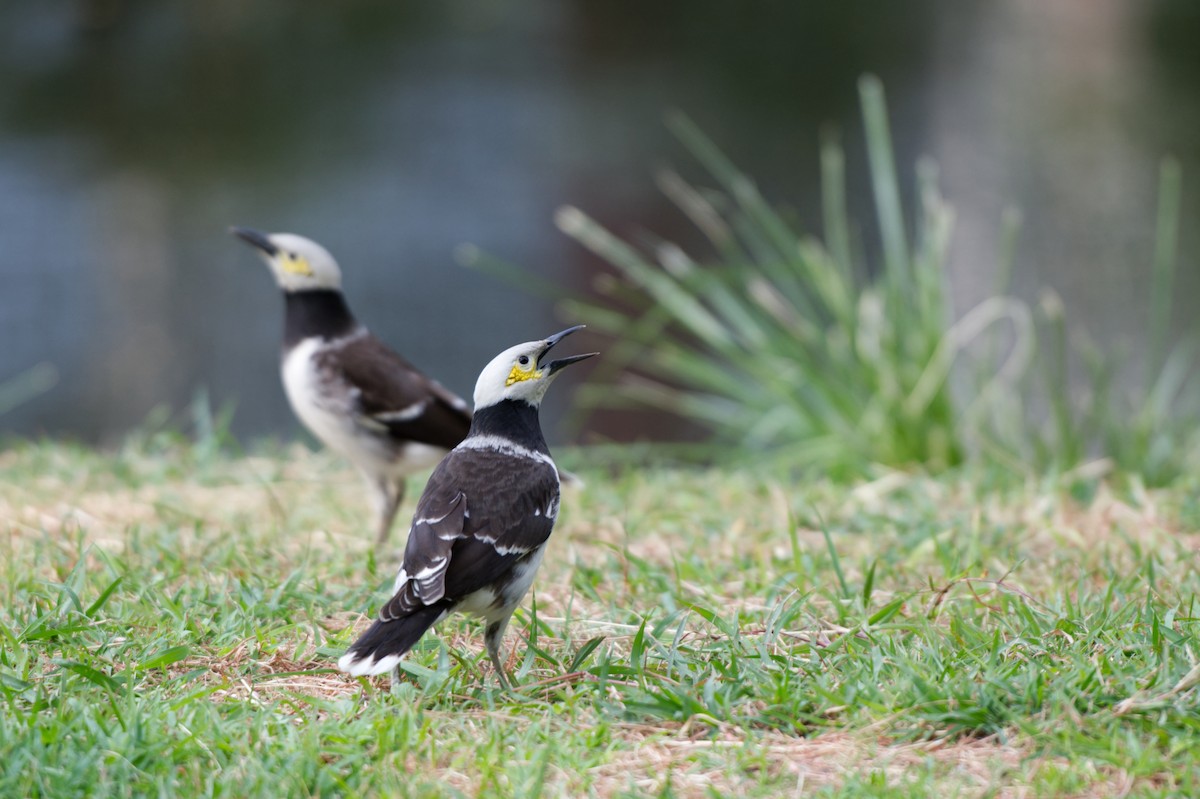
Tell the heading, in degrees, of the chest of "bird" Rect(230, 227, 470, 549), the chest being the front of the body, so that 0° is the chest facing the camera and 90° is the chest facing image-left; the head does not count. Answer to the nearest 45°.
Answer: approximately 90°

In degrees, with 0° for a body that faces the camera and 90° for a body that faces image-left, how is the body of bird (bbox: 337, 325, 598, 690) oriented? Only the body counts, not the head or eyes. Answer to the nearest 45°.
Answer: approximately 225°

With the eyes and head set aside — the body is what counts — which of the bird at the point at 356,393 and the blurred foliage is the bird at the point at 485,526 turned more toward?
the blurred foliage

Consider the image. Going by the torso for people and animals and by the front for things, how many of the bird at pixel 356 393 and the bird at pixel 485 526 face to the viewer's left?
1

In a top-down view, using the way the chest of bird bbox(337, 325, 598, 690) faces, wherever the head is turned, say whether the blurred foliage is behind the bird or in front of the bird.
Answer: in front

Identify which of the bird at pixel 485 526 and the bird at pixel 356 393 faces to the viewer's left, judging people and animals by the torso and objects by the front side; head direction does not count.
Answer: the bird at pixel 356 393

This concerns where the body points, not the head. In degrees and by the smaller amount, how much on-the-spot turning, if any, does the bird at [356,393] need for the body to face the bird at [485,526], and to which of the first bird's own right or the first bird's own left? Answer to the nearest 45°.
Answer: approximately 90° to the first bird's own left

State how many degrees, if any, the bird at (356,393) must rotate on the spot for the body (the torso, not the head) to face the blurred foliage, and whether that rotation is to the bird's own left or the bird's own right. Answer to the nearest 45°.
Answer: approximately 135° to the bird's own right

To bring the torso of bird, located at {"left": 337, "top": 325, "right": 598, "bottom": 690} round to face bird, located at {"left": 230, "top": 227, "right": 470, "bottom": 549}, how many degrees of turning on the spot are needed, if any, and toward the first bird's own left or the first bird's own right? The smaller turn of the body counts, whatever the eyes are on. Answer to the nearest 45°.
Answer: approximately 45° to the first bird's own left
